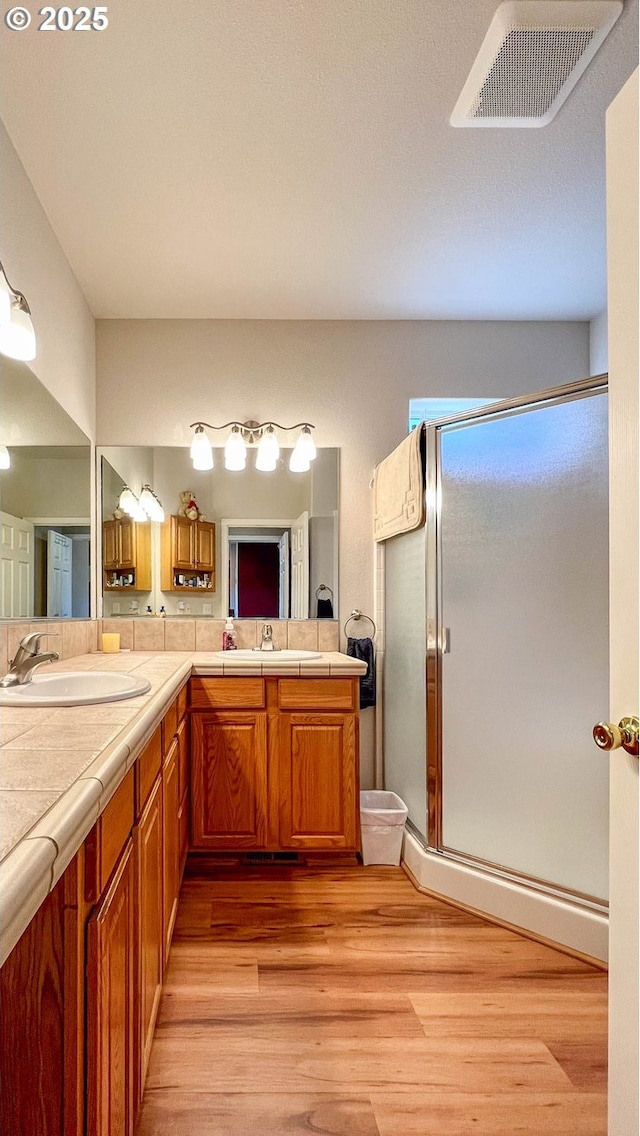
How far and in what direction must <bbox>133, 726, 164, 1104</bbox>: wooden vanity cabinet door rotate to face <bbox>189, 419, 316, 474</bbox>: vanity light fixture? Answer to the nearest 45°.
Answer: approximately 90° to its left

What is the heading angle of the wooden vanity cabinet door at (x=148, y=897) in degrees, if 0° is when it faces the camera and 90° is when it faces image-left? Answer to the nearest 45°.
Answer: approximately 270°

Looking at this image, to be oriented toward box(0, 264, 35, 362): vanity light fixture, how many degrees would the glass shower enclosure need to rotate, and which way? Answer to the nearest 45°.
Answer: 0° — it already faces it

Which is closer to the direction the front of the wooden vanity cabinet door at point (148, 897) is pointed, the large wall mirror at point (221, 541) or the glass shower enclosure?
the glass shower enclosure

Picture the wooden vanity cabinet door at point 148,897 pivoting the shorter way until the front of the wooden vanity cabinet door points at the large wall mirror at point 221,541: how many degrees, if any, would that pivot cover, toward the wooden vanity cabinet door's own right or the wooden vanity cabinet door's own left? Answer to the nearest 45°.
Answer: approximately 90° to the wooden vanity cabinet door's own left
